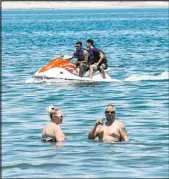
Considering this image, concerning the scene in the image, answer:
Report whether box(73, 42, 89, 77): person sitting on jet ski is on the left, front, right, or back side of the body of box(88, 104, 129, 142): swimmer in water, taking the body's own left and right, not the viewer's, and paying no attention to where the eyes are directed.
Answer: back

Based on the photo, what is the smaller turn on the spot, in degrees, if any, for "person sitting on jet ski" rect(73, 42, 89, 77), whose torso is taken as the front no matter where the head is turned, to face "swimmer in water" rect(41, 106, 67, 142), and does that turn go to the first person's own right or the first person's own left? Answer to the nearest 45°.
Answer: approximately 45° to the first person's own left

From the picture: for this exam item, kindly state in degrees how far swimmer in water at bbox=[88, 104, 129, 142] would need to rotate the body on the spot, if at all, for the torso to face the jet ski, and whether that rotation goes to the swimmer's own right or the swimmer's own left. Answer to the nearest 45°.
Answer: approximately 180°

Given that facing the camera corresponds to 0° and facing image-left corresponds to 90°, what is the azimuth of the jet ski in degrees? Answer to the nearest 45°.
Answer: approximately 90°

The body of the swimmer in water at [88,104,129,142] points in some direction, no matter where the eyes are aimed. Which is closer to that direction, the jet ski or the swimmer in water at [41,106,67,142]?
the swimmer in water

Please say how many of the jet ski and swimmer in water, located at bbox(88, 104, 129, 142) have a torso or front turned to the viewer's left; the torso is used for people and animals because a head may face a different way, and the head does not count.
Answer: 1

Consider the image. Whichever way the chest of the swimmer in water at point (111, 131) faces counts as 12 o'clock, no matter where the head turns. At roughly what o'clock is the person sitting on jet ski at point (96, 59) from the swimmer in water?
The person sitting on jet ski is roughly at 6 o'clock from the swimmer in water.

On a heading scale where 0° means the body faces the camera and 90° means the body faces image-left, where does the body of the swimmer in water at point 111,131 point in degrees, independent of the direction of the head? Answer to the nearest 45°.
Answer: approximately 0°

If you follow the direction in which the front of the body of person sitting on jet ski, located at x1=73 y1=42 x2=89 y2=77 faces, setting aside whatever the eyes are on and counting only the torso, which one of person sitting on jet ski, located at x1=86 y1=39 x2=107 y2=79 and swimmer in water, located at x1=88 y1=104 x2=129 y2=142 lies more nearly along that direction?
the swimmer in water

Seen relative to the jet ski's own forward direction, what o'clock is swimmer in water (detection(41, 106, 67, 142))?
The swimmer in water is roughly at 9 o'clock from the jet ski.

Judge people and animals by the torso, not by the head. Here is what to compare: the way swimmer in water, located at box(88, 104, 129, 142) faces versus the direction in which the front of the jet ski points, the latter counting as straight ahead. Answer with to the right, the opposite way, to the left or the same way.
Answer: to the left
